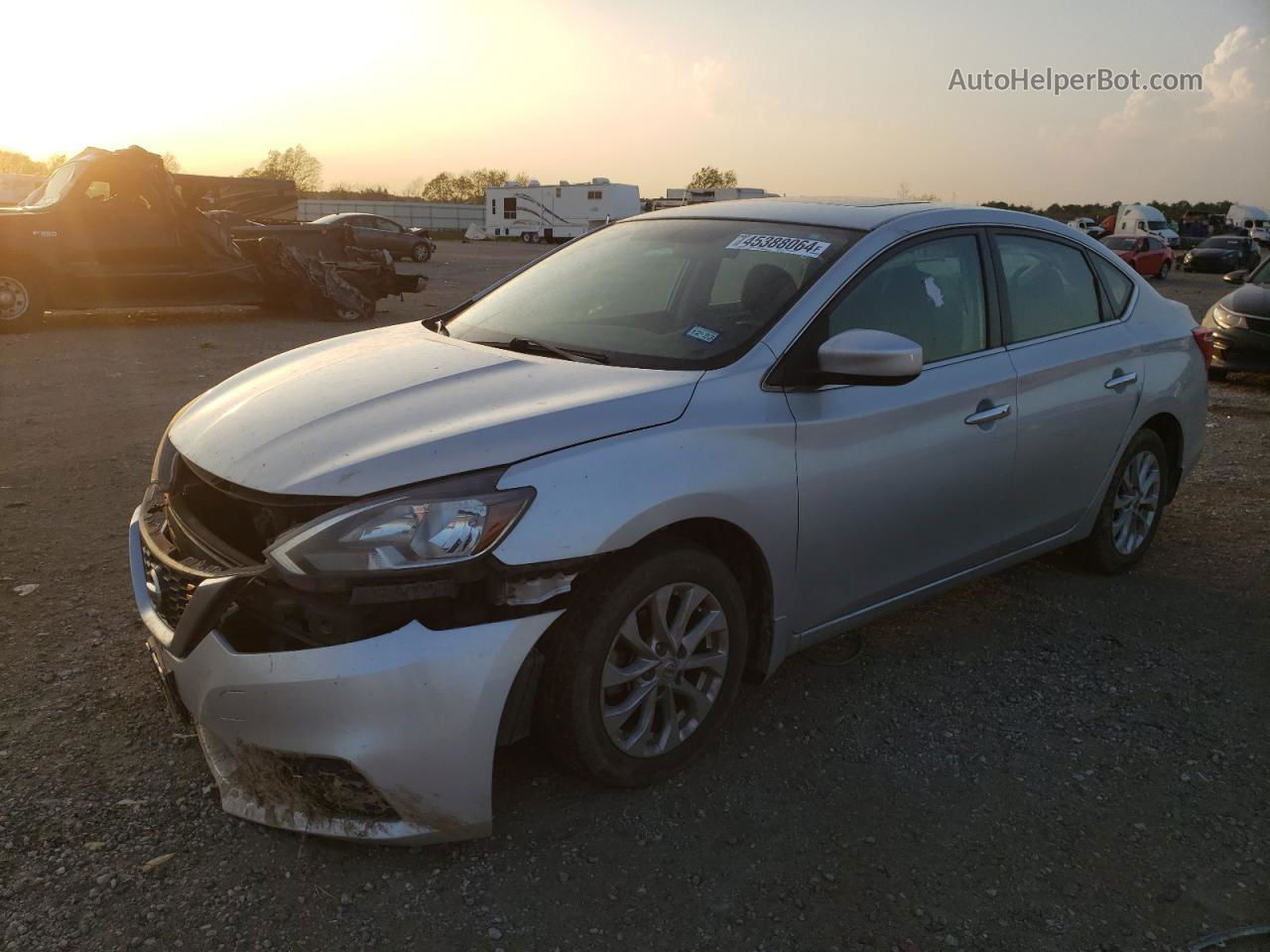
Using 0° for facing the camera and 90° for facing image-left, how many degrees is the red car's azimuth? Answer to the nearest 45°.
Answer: approximately 45°

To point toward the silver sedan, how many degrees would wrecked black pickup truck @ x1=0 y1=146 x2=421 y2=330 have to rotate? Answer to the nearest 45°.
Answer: approximately 90° to its left

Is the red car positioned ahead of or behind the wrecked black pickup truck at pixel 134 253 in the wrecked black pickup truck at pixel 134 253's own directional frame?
behind

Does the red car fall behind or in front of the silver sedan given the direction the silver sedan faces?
behind

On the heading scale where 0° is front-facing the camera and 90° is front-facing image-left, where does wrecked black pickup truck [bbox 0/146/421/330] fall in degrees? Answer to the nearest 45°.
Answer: approximately 90°

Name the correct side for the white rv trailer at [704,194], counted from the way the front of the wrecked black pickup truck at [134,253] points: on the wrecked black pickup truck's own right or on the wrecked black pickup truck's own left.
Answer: on the wrecked black pickup truck's own right

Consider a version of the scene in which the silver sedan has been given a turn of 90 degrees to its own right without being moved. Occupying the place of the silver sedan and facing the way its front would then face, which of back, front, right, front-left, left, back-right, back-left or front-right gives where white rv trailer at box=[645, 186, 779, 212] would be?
front-right

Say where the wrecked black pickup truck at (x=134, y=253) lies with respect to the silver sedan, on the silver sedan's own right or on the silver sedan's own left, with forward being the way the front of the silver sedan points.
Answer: on the silver sedan's own right
